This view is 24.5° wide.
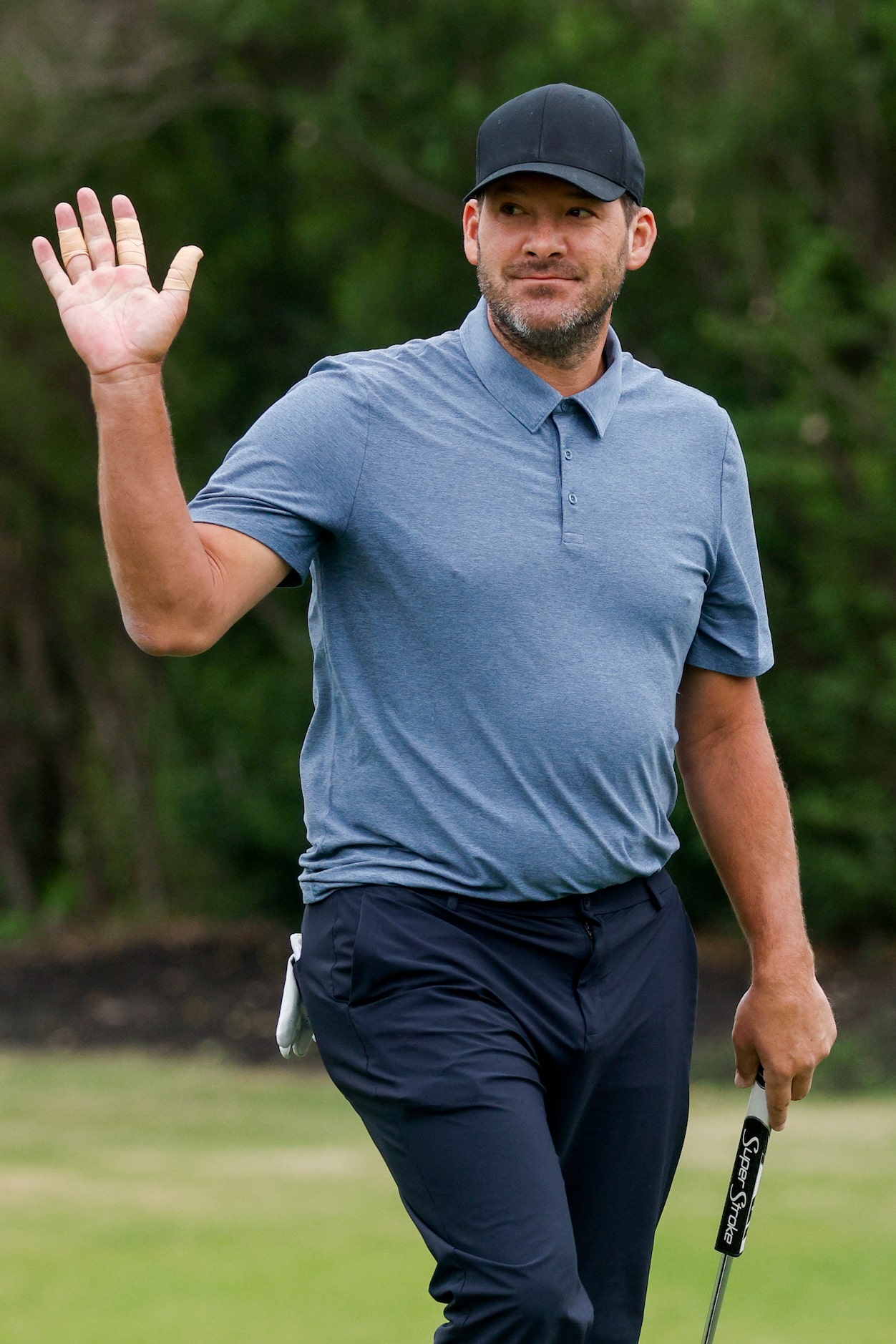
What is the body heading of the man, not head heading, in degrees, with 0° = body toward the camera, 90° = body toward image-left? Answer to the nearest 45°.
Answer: approximately 315°
